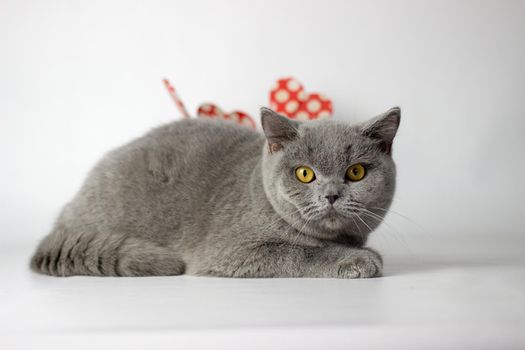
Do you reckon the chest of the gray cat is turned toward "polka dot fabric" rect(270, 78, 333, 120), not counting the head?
no

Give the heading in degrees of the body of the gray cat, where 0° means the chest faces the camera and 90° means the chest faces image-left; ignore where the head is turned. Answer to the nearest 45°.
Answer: approximately 270°
